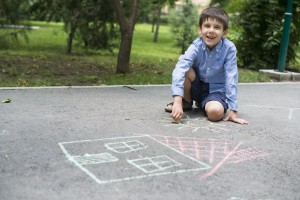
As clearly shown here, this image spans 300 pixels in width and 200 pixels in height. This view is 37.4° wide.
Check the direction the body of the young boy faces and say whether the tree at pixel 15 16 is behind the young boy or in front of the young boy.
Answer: behind

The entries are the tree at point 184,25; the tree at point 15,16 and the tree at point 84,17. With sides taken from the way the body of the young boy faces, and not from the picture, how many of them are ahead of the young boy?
0

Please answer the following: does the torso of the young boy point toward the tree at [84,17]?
no

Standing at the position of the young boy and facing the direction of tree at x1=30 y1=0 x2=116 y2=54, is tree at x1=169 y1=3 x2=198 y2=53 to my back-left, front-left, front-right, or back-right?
front-right

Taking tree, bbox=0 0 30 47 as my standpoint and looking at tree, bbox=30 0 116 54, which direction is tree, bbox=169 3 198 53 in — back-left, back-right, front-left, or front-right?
front-left

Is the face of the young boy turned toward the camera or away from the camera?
toward the camera

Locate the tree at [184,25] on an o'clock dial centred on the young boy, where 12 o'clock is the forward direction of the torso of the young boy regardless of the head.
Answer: The tree is roughly at 6 o'clock from the young boy.

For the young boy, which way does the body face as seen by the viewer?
toward the camera

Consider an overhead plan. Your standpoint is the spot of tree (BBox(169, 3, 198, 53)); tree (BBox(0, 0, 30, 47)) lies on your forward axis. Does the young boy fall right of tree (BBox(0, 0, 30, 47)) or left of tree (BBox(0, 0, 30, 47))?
left
